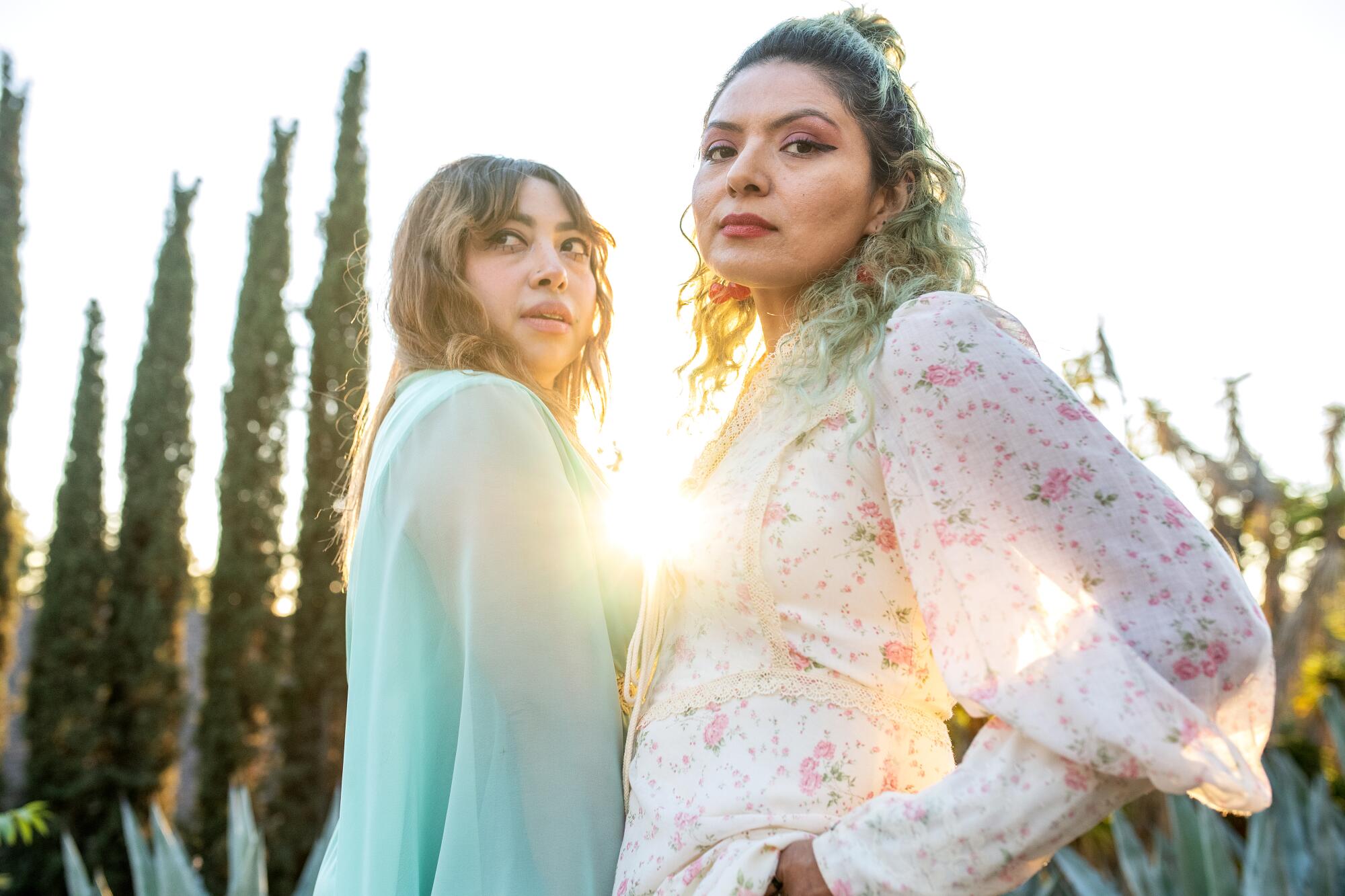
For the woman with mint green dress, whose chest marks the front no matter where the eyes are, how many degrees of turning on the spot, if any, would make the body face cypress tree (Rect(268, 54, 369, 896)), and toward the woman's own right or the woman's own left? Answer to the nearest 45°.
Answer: approximately 90° to the woman's own left

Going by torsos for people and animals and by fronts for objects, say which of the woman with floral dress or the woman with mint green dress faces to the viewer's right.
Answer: the woman with mint green dress

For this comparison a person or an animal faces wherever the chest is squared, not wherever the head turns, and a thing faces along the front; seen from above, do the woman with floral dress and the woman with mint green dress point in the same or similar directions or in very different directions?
very different directions

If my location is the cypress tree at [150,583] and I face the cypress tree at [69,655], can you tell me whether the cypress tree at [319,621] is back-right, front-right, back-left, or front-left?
back-left

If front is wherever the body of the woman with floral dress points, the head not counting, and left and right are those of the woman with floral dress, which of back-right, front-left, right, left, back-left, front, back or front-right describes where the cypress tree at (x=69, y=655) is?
right

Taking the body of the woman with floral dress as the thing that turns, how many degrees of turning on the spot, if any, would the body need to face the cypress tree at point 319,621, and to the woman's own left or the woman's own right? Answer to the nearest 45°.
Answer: approximately 90° to the woman's own right

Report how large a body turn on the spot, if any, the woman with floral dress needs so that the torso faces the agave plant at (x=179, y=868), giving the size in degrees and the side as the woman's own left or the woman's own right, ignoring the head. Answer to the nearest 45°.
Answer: approximately 90° to the woman's own right

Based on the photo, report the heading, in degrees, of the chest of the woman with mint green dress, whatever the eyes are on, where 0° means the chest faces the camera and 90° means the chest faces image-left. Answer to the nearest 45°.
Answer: approximately 270°

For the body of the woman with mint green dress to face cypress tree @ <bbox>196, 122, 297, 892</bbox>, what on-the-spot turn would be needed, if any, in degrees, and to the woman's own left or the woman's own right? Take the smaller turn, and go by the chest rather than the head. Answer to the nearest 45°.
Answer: approximately 90° to the woman's own left

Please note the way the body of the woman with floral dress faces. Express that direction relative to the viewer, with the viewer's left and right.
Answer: facing the viewer and to the left of the viewer

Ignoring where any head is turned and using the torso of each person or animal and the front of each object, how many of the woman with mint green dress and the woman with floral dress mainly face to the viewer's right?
1

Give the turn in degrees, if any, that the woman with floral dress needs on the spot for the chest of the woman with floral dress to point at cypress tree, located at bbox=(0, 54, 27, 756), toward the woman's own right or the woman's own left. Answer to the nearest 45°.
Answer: approximately 90° to the woman's own right
